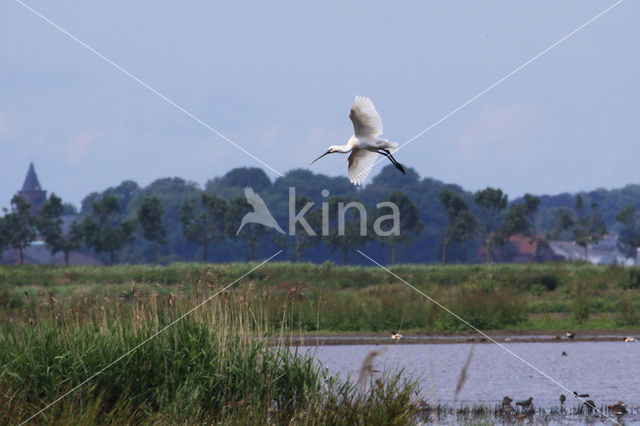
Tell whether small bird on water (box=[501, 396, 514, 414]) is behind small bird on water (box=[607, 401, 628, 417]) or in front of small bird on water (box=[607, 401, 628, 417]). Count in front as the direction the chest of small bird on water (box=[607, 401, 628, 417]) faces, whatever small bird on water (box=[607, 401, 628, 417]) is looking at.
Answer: in front

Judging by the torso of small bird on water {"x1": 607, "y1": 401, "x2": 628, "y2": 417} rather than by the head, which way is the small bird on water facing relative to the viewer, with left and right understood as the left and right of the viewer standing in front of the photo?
facing to the left of the viewer

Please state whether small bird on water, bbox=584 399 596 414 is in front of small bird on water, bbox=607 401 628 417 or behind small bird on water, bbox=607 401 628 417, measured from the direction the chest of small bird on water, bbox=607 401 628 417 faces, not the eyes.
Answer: in front

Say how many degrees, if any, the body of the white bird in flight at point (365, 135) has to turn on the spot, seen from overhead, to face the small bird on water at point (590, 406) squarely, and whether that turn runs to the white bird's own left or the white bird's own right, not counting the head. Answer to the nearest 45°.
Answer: approximately 135° to the white bird's own right

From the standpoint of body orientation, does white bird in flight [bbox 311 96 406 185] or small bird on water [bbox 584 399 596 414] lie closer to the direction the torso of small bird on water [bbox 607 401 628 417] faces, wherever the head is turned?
the small bird on water

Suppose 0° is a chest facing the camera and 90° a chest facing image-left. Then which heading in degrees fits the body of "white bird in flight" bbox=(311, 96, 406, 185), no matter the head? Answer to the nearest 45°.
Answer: approximately 90°

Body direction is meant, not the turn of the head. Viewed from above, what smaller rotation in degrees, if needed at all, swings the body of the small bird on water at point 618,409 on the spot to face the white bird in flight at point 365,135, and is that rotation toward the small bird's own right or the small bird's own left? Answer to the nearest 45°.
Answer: approximately 90° to the small bird's own left
